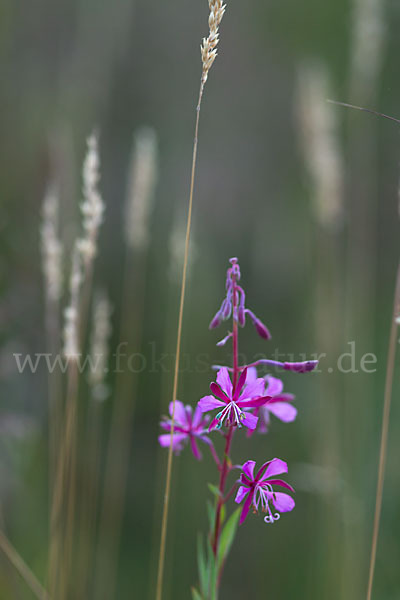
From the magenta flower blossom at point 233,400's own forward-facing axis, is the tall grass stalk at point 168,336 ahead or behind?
behind

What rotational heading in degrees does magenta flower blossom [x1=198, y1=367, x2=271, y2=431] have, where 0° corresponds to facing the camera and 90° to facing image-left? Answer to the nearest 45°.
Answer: approximately 0°

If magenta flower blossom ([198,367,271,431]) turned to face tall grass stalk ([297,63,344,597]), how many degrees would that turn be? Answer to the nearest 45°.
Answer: approximately 180°

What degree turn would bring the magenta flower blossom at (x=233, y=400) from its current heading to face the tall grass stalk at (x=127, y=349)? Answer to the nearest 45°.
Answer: approximately 180°

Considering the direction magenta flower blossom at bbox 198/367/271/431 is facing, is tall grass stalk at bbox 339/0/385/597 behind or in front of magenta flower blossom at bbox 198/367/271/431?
behind
